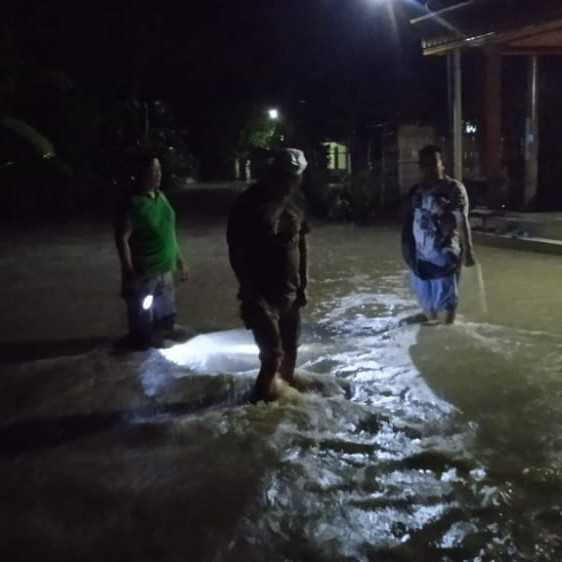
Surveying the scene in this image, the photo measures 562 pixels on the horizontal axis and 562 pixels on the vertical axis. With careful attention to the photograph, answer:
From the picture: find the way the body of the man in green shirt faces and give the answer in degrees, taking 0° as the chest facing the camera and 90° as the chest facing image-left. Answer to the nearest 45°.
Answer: approximately 315°

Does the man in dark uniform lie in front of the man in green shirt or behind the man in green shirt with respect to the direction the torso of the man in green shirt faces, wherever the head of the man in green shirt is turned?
in front
